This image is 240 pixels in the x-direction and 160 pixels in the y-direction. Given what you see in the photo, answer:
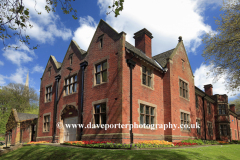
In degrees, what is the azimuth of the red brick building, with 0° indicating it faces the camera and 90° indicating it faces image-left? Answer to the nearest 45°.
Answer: approximately 45°
